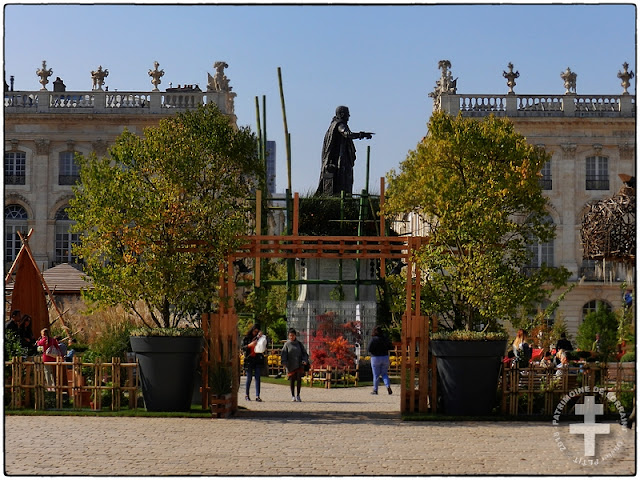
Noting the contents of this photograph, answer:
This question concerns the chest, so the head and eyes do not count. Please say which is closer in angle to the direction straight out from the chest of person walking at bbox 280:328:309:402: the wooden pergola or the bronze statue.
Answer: the wooden pergola

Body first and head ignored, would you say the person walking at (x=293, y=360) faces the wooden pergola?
yes

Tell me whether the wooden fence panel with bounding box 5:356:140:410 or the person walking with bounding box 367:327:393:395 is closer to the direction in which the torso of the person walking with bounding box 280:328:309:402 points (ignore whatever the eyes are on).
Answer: the wooden fence panel

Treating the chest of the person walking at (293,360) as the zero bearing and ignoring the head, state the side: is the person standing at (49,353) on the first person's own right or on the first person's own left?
on the first person's own right

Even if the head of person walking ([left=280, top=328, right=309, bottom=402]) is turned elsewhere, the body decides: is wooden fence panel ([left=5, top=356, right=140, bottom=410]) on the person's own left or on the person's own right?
on the person's own right

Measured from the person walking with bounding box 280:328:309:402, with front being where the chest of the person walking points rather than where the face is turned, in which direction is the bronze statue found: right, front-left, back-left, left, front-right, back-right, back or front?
back

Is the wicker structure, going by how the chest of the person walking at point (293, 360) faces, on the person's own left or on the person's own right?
on the person's own left

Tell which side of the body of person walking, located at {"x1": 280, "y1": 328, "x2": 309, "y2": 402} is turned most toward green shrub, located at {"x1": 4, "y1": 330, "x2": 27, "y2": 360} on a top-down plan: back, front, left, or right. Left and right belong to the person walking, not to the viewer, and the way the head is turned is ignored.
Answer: right

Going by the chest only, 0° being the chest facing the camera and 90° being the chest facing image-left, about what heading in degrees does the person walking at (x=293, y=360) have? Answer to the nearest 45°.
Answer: approximately 0°

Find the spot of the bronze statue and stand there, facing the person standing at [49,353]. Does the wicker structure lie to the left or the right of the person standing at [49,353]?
left

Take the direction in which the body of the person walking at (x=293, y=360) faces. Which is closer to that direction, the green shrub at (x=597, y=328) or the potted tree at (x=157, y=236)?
the potted tree

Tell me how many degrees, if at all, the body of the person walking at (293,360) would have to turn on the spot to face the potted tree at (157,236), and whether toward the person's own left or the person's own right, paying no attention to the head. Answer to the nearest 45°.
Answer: approximately 45° to the person's own right

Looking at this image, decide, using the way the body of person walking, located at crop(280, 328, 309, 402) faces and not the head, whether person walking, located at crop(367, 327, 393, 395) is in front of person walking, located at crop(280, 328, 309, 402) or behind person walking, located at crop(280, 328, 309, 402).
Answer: behind
